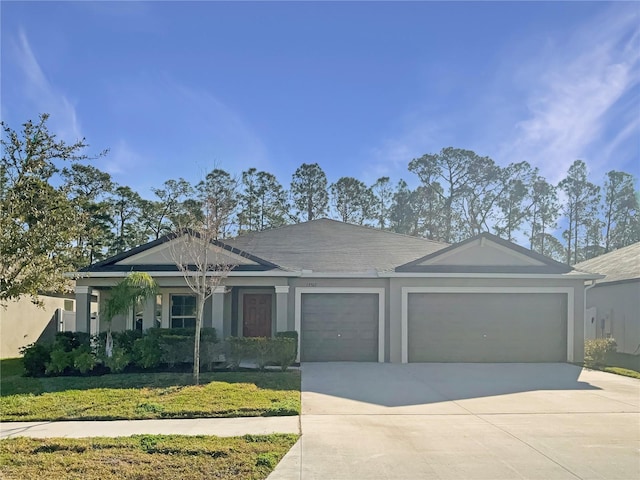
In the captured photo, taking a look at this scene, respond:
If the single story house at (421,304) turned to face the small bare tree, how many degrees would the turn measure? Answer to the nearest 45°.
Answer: approximately 45° to its right

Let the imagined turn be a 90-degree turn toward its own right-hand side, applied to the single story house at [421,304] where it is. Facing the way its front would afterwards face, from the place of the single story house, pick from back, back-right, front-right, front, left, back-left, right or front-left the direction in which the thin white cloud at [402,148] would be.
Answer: right

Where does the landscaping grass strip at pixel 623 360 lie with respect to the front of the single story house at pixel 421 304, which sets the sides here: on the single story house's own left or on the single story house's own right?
on the single story house's own left

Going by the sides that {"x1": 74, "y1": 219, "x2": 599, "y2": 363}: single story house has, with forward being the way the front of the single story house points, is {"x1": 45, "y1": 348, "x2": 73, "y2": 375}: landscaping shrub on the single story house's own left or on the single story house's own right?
on the single story house's own right

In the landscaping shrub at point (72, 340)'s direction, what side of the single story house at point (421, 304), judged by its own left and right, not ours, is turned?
right

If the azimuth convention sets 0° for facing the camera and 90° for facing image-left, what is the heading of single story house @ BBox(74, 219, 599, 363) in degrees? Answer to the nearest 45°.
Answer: approximately 0°
